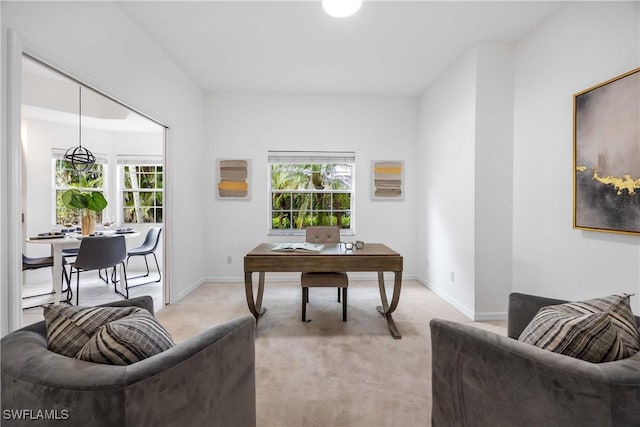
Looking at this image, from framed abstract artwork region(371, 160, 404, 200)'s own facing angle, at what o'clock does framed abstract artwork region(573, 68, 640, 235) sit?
framed abstract artwork region(573, 68, 640, 235) is roughly at 11 o'clock from framed abstract artwork region(371, 160, 404, 200).

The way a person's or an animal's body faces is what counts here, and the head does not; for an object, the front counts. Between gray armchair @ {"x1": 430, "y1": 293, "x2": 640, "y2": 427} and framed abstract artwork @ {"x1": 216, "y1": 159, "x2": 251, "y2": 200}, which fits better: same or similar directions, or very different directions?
very different directions

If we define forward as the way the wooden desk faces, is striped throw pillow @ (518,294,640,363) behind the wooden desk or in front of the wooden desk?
behind

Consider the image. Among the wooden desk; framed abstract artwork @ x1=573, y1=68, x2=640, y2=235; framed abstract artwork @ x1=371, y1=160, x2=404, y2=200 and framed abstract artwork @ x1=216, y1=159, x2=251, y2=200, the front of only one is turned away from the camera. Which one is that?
the wooden desk

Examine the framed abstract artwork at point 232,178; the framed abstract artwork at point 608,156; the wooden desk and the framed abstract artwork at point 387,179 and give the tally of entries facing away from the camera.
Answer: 1

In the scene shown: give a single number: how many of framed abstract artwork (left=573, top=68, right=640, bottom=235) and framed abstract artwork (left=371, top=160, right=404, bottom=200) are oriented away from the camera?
0

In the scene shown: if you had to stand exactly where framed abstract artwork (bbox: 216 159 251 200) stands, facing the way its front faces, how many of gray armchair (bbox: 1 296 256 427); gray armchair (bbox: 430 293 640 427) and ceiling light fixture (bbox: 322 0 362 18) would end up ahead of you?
3

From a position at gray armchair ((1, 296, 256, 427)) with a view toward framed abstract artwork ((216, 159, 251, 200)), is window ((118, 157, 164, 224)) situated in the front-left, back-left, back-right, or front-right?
front-left

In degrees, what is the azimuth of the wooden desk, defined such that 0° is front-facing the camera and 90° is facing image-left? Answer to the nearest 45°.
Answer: approximately 180°

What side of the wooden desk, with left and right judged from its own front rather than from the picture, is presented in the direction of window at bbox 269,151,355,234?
front

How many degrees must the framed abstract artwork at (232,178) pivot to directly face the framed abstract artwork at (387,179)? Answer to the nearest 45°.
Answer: approximately 90° to its left

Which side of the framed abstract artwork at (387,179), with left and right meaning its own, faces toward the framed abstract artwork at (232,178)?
right

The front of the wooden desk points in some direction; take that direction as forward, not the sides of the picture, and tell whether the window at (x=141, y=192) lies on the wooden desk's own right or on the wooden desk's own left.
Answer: on the wooden desk's own left

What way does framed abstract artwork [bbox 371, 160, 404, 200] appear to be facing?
toward the camera

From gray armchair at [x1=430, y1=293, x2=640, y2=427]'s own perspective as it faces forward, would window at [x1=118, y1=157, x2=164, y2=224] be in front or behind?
in front

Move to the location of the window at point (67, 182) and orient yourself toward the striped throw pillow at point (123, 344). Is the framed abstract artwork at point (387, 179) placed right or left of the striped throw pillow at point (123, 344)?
left

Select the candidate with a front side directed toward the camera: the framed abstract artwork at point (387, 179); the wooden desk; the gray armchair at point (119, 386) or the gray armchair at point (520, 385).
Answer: the framed abstract artwork

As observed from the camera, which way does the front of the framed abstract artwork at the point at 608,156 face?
facing the viewer and to the left of the viewer

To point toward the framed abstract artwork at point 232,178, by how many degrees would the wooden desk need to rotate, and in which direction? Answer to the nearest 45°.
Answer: approximately 45° to its left

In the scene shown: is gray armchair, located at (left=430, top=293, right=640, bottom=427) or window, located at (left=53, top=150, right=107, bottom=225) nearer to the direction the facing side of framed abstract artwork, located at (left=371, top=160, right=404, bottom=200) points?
the gray armchair
